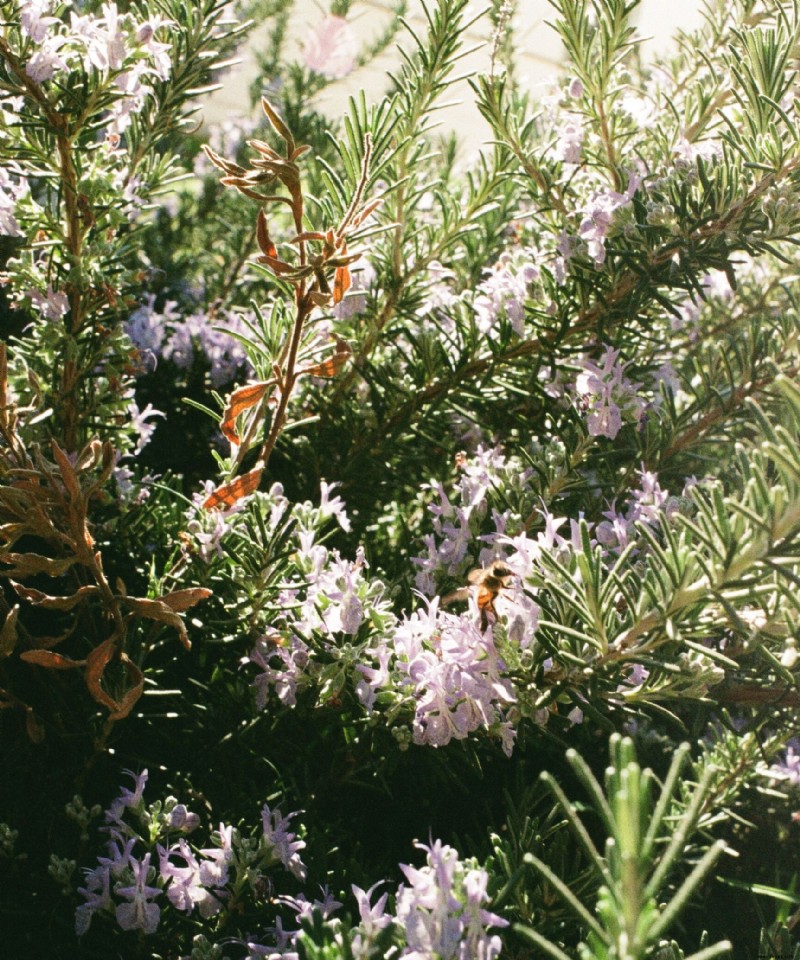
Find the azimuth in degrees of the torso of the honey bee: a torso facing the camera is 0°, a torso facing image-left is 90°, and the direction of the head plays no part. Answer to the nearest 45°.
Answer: approximately 270°
